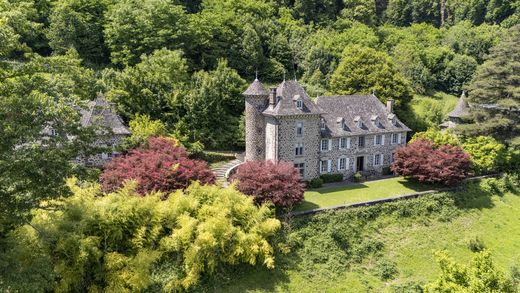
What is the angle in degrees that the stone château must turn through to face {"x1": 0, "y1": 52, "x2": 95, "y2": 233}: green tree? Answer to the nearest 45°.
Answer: approximately 90° to its right

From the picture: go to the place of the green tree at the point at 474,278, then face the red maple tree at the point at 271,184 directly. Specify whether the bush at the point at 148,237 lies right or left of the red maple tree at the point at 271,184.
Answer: left

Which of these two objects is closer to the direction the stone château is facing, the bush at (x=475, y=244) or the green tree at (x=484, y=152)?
the bush

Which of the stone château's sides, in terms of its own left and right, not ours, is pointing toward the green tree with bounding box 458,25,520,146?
left

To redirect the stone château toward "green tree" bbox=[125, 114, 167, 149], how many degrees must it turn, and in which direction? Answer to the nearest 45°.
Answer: approximately 135° to its right

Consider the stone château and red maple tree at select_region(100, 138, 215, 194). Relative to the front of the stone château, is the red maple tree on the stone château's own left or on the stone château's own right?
on the stone château's own right

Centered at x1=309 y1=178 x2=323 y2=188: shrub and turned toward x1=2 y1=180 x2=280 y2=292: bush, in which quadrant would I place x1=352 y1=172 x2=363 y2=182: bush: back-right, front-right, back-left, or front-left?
back-left

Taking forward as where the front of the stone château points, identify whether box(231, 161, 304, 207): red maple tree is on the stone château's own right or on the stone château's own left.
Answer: on the stone château's own right

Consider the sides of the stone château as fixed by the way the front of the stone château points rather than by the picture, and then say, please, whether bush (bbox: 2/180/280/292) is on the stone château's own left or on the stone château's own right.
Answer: on the stone château's own right

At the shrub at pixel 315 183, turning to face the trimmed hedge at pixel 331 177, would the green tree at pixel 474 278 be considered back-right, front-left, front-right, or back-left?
back-right

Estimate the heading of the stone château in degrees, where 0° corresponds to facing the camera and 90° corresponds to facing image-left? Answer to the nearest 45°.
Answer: approximately 315°

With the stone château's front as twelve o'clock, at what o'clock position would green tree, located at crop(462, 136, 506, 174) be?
The green tree is roughly at 10 o'clock from the stone château.
